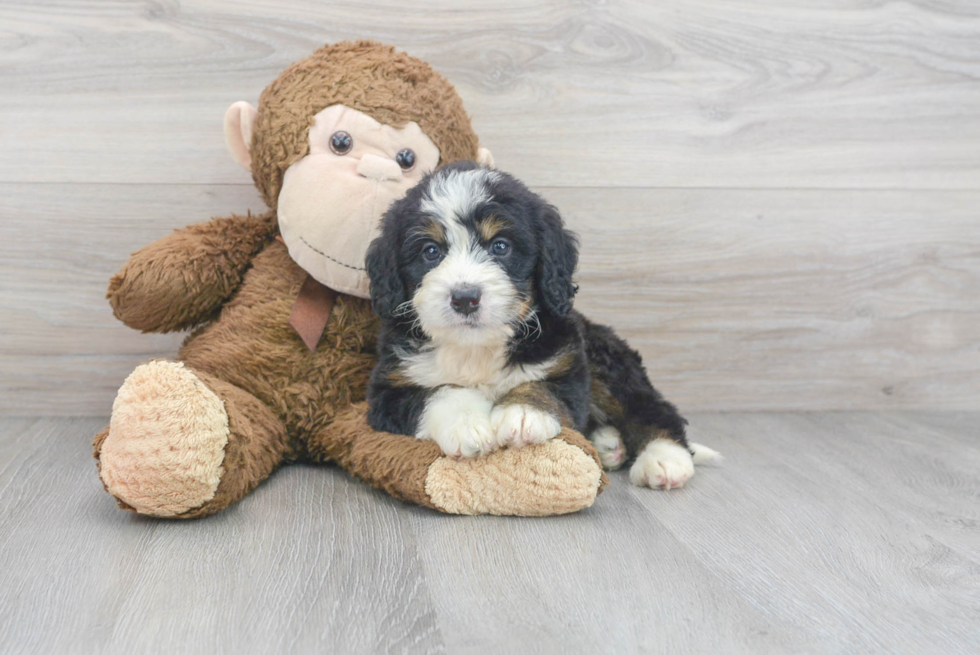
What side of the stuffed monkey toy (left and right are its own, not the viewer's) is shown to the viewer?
front

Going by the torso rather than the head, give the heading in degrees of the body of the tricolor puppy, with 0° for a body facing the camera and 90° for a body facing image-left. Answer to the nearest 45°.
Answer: approximately 45°
